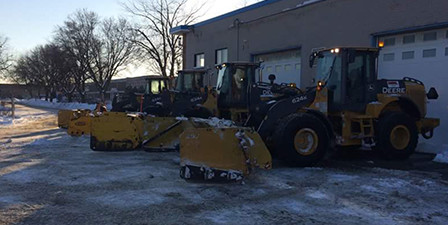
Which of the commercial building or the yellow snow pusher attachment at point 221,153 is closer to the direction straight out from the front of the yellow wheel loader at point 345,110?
the yellow snow pusher attachment

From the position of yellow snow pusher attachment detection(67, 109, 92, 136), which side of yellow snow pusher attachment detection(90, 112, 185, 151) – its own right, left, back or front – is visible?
right

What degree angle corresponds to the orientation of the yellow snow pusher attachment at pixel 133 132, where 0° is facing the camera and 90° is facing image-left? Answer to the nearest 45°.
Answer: approximately 45°

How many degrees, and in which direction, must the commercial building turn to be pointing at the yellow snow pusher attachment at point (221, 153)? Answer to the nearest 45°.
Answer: approximately 45° to its left

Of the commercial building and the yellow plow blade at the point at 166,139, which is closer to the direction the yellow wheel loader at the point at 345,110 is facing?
the yellow plow blade

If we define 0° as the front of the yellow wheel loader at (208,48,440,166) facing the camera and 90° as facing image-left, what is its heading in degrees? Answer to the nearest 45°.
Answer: approximately 45°

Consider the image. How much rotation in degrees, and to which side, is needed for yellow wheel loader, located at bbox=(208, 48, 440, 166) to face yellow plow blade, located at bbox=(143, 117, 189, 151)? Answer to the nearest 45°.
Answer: approximately 45° to its right

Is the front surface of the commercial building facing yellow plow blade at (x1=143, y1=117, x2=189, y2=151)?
yes

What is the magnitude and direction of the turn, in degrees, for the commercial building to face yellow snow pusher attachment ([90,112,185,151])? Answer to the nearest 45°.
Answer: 0° — it already faces it

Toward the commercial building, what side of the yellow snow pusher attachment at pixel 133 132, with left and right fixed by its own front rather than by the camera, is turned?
back
